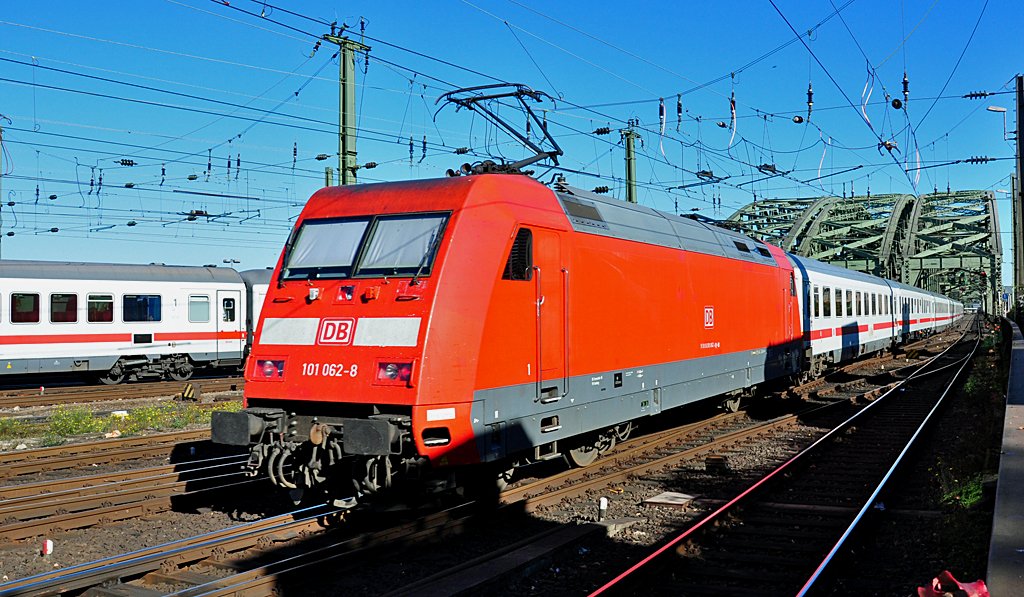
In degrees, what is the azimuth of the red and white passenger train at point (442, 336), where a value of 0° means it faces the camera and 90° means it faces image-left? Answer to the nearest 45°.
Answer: approximately 45°

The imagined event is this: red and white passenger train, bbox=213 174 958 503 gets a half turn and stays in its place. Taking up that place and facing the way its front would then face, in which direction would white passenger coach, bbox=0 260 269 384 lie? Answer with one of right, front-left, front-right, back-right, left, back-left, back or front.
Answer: left

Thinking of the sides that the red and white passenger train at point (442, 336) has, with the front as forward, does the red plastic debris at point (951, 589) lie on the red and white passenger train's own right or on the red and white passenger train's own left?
on the red and white passenger train's own left

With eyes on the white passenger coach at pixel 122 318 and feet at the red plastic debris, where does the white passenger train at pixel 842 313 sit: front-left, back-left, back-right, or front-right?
front-right

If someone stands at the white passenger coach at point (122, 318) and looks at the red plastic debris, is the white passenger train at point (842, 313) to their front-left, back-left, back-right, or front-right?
front-left
